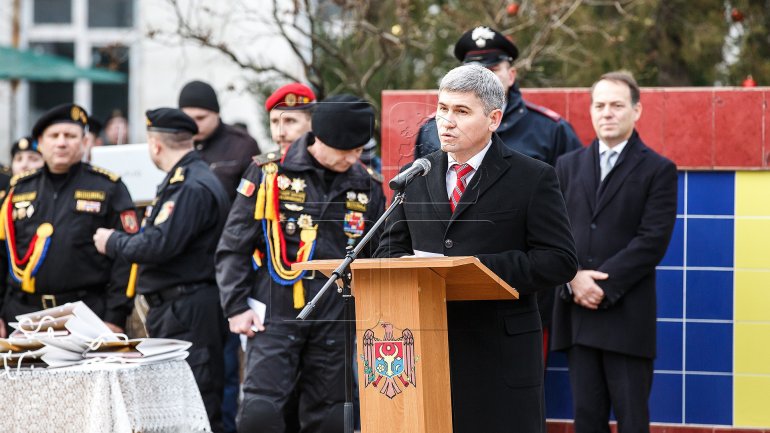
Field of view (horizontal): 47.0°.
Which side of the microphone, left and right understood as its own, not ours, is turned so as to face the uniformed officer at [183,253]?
left

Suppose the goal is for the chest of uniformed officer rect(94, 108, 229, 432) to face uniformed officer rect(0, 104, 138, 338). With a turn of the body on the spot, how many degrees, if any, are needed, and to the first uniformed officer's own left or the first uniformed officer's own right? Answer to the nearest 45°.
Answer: approximately 45° to the first uniformed officer's own right

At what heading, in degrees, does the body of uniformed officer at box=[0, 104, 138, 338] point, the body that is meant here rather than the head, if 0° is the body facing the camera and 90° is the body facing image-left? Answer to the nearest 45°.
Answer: approximately 0°

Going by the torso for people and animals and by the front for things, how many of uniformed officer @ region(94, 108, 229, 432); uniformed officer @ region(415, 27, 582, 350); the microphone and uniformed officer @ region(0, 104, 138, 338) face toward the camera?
2

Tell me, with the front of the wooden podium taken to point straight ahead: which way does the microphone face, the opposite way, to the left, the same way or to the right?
the opposite way

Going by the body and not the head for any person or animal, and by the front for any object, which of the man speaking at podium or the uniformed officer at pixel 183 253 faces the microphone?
the man speaking at podium

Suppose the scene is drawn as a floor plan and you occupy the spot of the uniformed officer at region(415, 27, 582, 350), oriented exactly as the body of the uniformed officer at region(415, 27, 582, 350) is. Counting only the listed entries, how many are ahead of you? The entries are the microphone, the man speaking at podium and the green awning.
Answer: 2

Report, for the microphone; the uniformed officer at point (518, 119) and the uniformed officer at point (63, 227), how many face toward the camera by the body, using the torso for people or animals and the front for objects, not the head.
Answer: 2

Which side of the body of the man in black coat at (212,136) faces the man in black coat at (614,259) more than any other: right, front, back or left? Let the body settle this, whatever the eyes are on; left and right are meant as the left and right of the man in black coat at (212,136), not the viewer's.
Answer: left

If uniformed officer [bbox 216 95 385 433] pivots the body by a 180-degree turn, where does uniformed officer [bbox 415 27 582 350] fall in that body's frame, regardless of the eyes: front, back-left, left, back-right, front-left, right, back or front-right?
front-right
